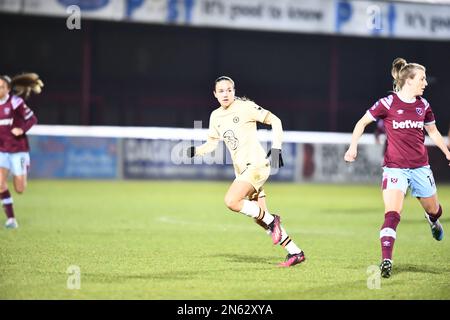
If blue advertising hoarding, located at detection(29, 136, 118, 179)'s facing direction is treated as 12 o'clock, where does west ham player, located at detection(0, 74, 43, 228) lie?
The west ham player is roughly at 12 o'clock from the blue advertising hoarding.

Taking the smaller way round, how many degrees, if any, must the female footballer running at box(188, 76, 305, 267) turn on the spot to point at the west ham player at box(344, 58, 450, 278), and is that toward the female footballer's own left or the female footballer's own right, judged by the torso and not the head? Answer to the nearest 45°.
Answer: approximately 135° to the female footballer's own left

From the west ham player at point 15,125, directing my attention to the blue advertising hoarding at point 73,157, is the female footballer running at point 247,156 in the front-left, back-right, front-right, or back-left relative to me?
back-right

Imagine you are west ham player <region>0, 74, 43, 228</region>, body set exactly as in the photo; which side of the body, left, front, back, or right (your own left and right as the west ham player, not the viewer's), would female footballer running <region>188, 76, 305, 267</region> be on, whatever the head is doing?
left

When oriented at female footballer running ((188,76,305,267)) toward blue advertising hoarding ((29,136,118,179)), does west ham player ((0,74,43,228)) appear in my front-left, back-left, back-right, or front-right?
front-left

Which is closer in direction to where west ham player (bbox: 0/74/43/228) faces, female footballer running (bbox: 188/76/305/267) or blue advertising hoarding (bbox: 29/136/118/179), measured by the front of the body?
the female footballer running

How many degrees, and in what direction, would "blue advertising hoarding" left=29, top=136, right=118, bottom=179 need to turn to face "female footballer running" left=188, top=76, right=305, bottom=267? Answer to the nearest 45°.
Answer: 0° — it already faces them

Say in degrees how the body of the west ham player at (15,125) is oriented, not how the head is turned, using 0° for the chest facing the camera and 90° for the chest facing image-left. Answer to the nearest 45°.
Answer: approximately 45°

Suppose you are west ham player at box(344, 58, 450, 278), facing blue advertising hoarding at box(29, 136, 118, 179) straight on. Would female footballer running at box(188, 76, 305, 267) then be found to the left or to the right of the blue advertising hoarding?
left

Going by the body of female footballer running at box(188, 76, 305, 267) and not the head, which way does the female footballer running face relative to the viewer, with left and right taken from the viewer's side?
facing the viewer and to the left of the viewer

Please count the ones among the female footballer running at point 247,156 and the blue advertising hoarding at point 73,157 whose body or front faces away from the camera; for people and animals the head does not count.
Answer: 0

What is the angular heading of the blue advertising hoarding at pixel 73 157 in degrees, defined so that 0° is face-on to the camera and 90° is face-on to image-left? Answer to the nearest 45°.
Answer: approximately 0°

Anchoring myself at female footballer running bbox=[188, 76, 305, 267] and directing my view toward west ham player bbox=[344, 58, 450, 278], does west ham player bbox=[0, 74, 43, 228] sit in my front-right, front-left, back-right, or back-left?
back-left
